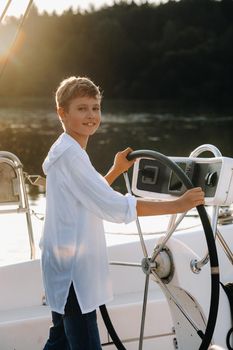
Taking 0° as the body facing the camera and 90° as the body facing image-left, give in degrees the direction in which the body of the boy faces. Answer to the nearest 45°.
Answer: approximately 270°
